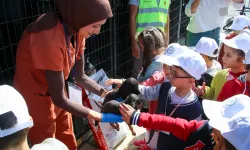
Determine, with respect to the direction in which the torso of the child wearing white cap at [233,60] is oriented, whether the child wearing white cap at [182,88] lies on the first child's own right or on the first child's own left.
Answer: on the first child's own left

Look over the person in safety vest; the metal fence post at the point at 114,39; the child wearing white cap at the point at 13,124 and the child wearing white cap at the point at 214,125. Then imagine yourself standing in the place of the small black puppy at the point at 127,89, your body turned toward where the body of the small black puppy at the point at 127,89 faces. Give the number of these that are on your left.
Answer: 2

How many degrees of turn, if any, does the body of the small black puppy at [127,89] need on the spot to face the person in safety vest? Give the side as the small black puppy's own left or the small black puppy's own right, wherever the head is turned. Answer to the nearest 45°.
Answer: approximately 90° to the small black puppy's own left

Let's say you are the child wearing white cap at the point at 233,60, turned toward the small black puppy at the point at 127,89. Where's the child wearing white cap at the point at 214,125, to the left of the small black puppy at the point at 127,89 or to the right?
left

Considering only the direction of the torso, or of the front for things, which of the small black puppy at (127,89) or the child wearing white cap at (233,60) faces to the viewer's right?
the small black puppy

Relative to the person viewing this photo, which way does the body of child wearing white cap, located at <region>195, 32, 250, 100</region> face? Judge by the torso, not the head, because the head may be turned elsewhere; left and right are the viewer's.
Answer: facing to the left of the viewer

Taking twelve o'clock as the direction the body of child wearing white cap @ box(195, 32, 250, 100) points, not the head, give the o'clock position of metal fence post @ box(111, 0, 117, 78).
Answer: The metal fence post is roughly at 1 o'clock from the child wearing white cap.

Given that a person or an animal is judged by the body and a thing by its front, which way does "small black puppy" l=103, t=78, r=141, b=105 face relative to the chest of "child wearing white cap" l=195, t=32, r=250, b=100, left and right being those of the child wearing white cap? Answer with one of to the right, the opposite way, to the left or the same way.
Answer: the opposite way

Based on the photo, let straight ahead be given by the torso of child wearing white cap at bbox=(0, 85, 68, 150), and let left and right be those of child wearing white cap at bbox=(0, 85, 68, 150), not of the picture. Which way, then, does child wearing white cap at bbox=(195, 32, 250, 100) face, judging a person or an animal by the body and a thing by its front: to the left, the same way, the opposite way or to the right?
to the left

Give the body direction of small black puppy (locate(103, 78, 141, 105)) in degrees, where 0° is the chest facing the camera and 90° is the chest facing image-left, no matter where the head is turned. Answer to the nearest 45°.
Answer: approximately 270°

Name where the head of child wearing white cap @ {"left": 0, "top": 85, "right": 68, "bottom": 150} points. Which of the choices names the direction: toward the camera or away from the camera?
away from the camera
